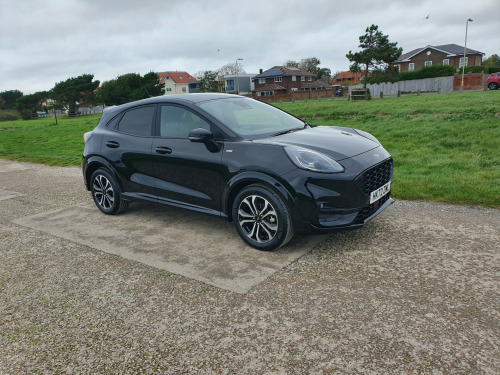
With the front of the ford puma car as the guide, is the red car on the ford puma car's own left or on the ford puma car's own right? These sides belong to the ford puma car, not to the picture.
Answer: on the ford puma car's own left

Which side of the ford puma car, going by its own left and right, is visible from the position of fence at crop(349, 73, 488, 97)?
left

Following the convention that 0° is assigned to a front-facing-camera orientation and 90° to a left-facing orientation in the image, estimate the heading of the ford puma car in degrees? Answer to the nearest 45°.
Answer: approximately 315°

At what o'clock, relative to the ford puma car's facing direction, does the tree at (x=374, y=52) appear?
The tree is roughly at 8 o'clock from the ford puma car.
